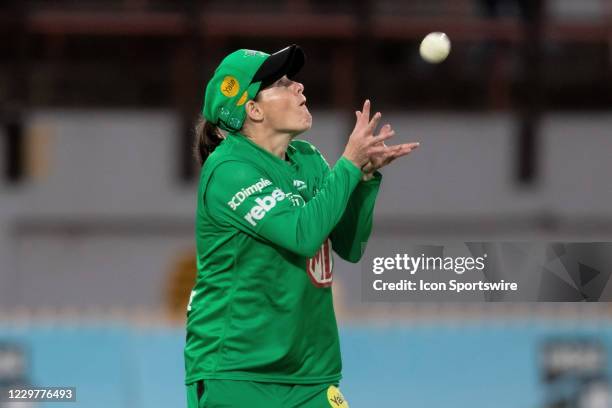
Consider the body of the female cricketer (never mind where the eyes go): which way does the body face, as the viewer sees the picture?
to the viewer's right
